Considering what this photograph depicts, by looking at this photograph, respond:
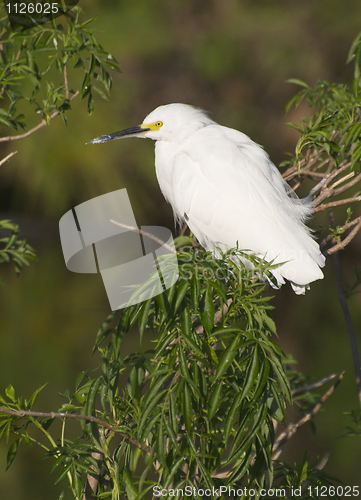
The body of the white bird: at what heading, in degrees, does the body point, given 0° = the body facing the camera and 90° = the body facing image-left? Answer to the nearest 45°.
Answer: approximately 90°
